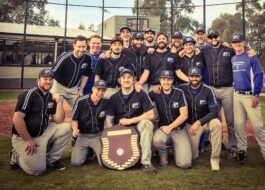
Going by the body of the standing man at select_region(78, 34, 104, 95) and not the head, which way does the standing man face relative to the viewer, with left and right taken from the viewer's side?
facing the viewer

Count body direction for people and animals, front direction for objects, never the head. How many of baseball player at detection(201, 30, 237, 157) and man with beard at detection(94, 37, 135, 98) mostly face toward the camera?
2

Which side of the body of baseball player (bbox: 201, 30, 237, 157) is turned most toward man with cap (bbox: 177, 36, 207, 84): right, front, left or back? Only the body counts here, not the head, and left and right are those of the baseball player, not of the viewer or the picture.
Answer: right

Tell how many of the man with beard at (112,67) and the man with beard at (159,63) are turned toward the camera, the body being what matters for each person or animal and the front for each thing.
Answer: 2

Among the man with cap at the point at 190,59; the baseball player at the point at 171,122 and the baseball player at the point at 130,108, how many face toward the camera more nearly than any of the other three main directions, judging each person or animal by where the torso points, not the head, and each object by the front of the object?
3

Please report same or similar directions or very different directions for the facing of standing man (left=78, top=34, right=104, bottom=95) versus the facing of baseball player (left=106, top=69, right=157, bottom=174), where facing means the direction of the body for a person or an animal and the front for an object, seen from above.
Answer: same or similar directions

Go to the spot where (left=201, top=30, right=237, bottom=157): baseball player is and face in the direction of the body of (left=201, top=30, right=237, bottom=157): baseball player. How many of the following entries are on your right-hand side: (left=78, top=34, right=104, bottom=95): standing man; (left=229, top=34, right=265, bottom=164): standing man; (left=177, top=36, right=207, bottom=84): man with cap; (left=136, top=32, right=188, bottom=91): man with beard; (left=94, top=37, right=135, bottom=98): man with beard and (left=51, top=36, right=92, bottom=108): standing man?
5

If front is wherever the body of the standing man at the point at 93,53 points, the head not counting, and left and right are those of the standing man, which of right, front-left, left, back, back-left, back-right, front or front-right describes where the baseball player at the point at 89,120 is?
front

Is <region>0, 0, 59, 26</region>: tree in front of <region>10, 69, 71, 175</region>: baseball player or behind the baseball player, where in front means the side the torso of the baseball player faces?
behind

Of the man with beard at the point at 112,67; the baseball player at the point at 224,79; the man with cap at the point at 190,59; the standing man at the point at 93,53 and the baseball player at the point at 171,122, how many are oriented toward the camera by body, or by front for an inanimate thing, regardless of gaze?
5

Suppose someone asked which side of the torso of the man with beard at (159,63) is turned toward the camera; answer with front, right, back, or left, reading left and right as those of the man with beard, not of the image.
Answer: front

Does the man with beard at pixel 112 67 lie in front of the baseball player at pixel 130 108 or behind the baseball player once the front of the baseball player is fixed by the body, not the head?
behind
